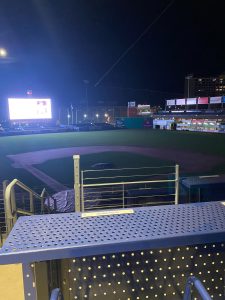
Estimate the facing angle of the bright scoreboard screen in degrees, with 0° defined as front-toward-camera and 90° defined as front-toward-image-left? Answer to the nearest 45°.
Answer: approximately 0°

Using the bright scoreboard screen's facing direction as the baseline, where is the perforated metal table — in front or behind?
in front
